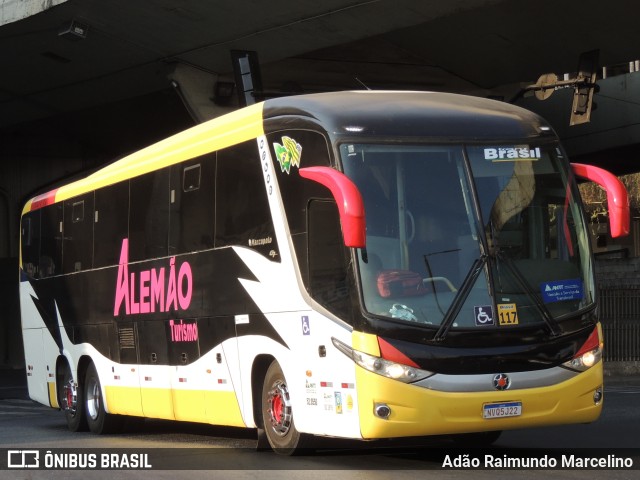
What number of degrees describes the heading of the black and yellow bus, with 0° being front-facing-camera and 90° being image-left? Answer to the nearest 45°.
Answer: approximately 315°

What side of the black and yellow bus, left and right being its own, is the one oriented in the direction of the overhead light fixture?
back

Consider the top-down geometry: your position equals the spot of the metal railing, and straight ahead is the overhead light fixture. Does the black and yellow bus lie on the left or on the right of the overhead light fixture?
left

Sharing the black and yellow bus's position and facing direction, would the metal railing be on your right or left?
on your left
